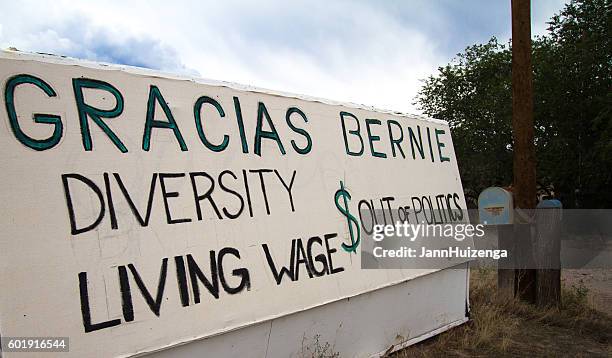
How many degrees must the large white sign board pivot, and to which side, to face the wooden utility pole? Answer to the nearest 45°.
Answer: approximately 90° to its left

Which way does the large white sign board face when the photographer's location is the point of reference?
facing the viewer and to the right of the viewer

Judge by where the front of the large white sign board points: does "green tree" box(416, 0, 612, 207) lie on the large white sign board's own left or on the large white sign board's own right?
on the large white sign board's own left
